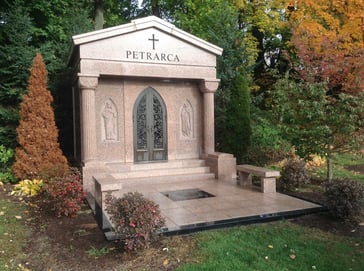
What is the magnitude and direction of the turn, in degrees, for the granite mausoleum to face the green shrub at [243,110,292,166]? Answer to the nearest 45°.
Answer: approximately 90° to its left

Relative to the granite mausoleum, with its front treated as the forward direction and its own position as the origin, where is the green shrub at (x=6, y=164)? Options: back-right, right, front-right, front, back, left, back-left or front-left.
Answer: back-right

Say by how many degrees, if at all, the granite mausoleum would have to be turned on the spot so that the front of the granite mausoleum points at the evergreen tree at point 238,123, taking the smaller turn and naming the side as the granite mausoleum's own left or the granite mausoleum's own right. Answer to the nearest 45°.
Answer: approximately 90° to the granite mausoleum's own left

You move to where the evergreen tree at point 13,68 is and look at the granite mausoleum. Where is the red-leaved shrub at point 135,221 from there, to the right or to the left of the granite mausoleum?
right

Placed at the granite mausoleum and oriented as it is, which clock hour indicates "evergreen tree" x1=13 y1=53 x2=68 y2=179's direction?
The evergreen tree is roughly at 4 o'clock from the granite mausoleum.

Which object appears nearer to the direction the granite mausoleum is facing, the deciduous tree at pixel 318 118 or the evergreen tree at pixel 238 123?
the deciduous tree

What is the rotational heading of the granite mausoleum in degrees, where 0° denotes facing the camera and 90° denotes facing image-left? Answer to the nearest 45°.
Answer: approximately 315°

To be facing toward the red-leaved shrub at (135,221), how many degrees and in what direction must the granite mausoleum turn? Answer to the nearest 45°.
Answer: approximately 45° to its right

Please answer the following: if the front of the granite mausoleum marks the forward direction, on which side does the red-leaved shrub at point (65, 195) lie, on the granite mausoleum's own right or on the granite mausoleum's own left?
on the granite mausoleum's own right
